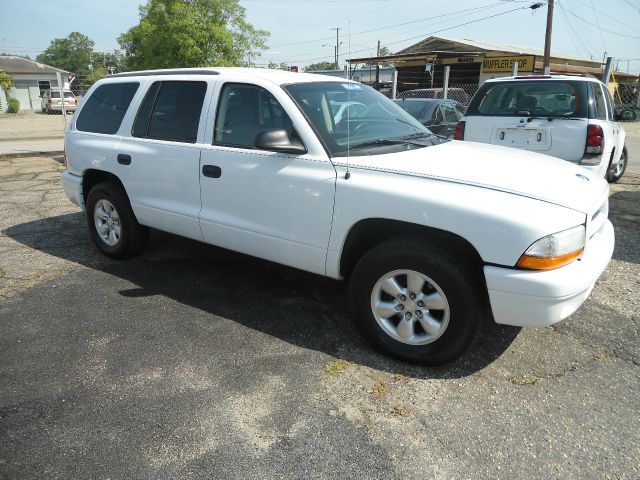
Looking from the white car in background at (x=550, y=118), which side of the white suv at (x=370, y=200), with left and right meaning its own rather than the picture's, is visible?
left

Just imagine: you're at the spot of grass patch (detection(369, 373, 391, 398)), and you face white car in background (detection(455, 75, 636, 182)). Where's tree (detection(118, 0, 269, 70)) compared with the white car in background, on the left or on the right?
left

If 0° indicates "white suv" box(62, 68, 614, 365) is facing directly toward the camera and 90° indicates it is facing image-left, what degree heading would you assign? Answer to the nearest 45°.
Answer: approximately 315°

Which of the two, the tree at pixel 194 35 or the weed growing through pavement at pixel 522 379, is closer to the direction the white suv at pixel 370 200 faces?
the weed growing through pavement

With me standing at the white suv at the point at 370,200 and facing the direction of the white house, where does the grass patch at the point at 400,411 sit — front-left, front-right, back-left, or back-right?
back-left

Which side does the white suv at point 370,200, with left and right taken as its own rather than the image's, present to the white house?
back

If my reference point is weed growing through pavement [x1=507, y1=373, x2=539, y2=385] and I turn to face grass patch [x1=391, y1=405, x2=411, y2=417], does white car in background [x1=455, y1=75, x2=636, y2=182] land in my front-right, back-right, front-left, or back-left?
back-right

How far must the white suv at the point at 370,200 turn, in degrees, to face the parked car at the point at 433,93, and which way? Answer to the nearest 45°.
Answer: approximately 135° to its left

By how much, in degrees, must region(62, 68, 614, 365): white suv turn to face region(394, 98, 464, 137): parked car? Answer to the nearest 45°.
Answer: approximately 135° to its left

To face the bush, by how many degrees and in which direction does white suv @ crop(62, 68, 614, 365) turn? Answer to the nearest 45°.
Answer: approximately 180°
